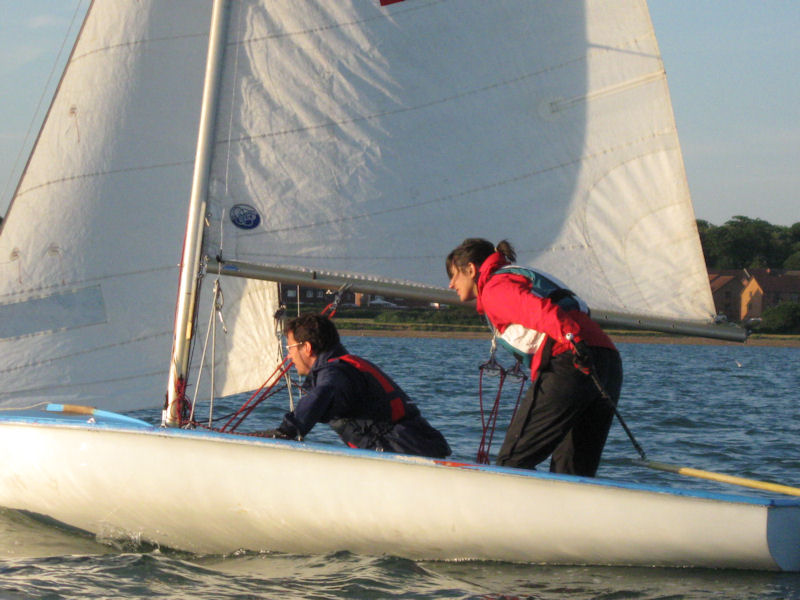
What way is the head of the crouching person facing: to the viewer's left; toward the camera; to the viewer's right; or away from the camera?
to the viewer's left

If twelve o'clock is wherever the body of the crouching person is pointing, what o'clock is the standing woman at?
The standing woman is roughly at 7 o'clock from the crouching person.

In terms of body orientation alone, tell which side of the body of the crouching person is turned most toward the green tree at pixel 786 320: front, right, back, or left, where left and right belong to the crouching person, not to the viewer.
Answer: right

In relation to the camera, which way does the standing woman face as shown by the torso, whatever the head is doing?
to the viewer's left

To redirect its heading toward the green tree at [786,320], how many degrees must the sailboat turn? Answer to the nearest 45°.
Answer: approximately 90° to its right

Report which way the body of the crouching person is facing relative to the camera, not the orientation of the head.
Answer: to the viewer's left

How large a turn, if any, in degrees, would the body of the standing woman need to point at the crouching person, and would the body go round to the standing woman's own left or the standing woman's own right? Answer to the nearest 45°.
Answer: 0° — they already face them

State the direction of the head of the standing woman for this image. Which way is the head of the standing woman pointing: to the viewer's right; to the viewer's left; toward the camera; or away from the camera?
to the viewer's left

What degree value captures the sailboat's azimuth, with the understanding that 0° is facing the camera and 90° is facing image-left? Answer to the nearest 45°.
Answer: approximately 90°
